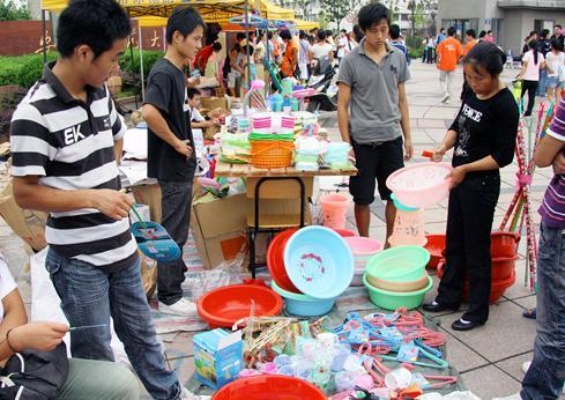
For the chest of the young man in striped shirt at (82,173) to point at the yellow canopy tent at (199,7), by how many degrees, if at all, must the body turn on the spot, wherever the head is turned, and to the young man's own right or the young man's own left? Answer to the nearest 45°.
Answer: approximately 135° to the young man's own left

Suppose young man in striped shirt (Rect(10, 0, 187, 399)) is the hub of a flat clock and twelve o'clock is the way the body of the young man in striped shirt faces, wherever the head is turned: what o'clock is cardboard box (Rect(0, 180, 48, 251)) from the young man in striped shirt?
The cardboard box is roughly at 7 o'clock from the young man in striped shirt.

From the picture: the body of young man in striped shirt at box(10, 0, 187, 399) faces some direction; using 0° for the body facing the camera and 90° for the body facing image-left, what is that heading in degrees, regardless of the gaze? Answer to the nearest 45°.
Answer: approximately 315°

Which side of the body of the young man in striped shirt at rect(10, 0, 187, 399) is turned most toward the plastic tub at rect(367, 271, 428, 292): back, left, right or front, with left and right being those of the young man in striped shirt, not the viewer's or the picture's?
left

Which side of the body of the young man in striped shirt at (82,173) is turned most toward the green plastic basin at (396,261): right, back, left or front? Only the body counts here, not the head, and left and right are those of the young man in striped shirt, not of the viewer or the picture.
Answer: left

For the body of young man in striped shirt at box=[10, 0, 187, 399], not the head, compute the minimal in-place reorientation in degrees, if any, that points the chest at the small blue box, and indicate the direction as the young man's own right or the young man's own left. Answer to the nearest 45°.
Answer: approximately 90° to the young man's own left

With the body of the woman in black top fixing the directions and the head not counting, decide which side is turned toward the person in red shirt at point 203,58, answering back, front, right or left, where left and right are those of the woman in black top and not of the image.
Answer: right
